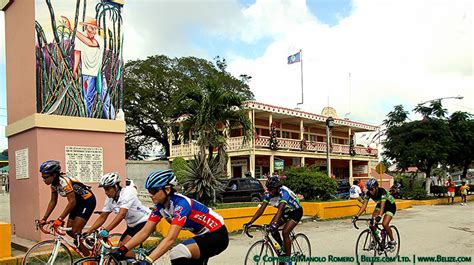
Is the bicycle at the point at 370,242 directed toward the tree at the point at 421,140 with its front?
no

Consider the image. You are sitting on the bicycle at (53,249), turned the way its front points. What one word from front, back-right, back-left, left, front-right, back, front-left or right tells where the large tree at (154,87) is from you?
right

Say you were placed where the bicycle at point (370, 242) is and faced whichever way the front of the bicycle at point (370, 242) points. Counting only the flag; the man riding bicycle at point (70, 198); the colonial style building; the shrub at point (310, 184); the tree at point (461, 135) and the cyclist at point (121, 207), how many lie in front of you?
2

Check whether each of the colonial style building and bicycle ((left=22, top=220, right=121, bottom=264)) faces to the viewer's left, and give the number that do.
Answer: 1

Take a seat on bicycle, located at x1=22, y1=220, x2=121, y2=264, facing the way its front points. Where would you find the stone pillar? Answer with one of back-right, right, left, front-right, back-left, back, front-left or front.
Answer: right

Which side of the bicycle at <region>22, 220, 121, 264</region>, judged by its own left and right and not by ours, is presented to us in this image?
left

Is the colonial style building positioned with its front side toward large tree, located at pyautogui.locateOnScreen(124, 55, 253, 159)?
no

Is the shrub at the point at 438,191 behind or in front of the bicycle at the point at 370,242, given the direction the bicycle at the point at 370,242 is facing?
behind

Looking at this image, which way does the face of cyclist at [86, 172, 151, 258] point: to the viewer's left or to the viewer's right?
to the viewer's left

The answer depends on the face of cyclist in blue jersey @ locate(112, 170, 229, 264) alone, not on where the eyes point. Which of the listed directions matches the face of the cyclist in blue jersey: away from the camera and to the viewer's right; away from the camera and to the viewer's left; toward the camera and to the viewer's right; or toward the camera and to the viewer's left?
toward the camera and to the viewer's left

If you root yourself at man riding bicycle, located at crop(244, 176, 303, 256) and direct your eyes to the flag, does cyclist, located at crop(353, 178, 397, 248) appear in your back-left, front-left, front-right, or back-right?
front-right

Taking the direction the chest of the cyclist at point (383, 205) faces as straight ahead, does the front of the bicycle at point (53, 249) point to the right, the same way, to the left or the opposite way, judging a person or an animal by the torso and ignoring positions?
the same way

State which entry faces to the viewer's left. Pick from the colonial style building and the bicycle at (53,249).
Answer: the bicycle

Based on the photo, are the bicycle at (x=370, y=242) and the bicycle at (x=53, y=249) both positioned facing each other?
no

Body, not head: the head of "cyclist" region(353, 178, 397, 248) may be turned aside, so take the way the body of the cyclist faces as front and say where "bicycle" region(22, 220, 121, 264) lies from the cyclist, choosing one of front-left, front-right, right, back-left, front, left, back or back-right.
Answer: front

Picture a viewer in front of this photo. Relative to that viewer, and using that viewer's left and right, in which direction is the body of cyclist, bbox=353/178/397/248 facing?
facing the viewer and to the left of the viewer

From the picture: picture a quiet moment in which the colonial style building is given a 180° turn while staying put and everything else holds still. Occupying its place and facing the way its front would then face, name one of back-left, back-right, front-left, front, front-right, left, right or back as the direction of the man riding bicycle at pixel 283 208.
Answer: back-left
